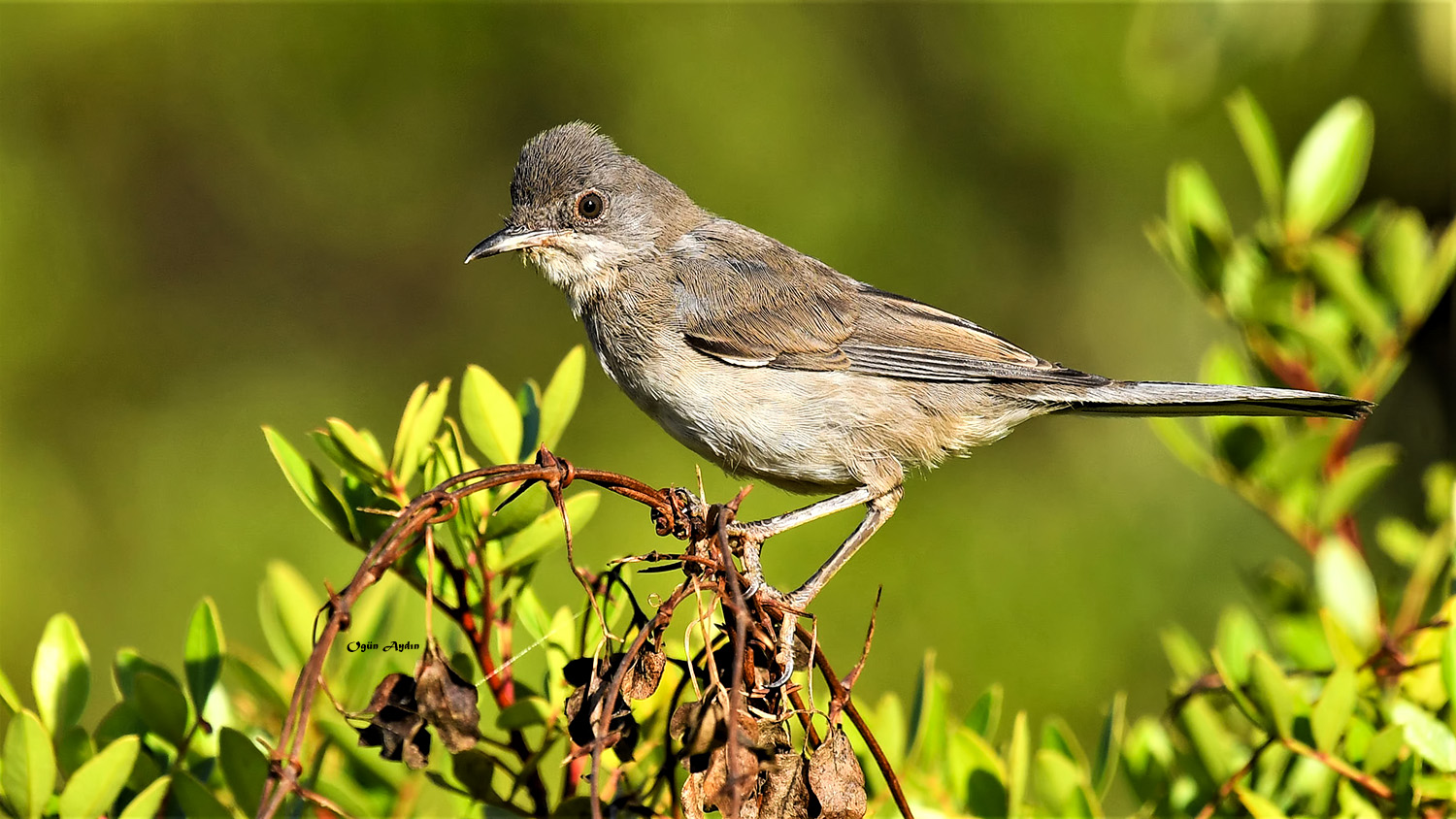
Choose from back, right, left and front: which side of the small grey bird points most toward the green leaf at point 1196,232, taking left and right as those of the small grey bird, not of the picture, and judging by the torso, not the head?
back

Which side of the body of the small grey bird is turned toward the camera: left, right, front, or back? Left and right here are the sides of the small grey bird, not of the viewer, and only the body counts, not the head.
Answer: left

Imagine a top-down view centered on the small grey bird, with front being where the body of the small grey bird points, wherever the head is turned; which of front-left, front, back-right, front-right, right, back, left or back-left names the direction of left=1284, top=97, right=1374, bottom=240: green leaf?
back
